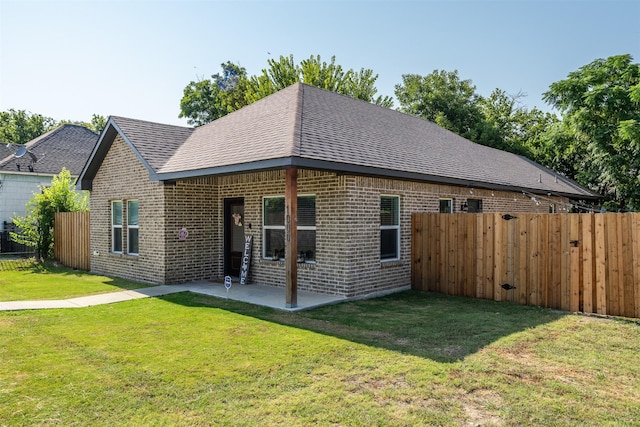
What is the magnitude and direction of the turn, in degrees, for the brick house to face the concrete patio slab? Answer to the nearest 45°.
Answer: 0° — it already faces it

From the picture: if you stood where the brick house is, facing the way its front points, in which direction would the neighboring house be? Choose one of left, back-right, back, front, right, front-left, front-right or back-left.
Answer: right

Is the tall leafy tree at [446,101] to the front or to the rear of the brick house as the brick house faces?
to the rear

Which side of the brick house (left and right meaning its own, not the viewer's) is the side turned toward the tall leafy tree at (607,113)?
back

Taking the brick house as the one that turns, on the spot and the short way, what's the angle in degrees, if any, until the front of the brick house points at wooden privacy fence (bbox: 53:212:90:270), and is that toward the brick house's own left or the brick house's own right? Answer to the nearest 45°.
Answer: approximately 90° to the brick house's own right

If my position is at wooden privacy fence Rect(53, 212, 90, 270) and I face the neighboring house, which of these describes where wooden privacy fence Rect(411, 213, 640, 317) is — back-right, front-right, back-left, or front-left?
back-right

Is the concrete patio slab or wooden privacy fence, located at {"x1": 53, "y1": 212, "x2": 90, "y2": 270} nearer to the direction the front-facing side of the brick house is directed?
the concrete patio slab
